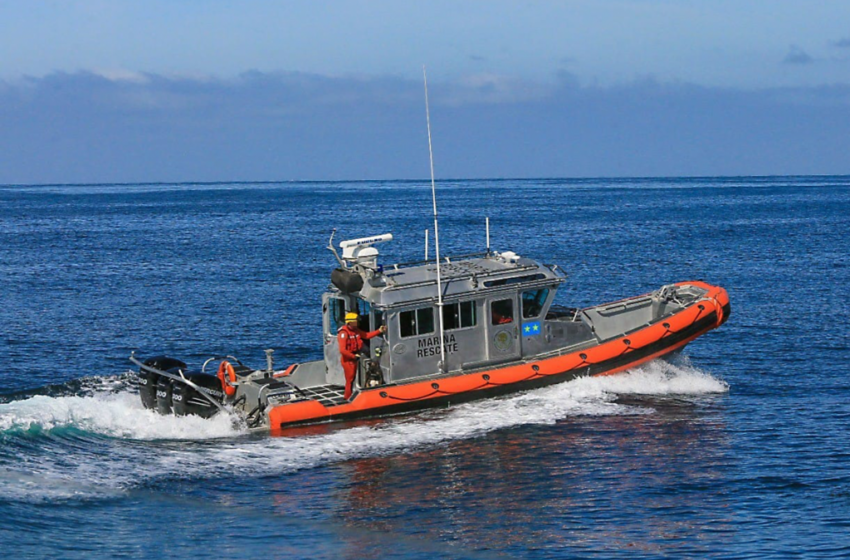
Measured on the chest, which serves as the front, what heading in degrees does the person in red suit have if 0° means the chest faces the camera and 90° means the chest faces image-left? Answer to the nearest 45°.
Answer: approximately 315°

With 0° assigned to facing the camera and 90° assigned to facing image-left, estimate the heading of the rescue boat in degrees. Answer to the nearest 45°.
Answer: approximately 225°
